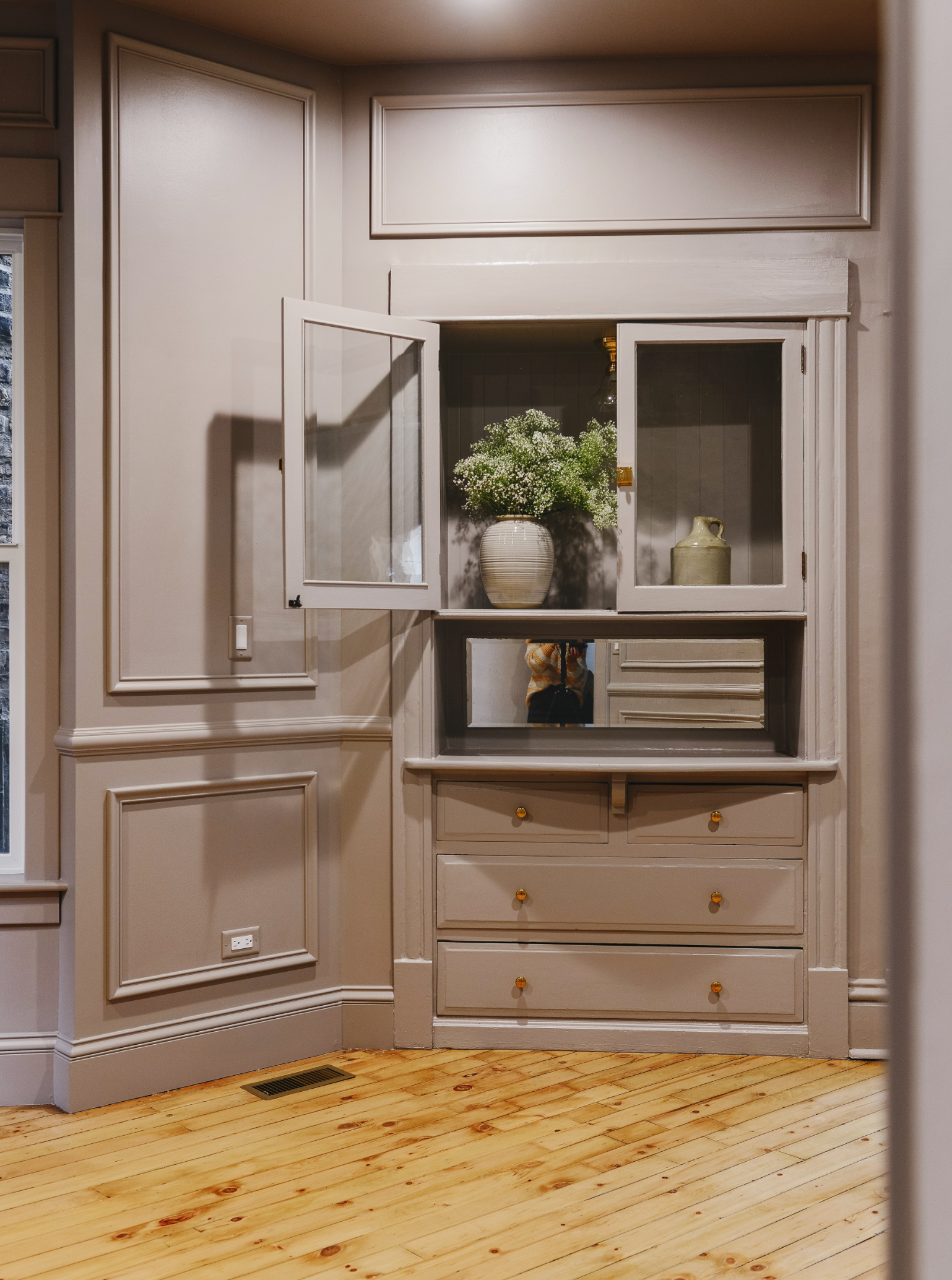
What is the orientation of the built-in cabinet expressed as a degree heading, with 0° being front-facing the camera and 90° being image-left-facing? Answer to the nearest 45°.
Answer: approximately 0°

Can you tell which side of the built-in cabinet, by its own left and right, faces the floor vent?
right

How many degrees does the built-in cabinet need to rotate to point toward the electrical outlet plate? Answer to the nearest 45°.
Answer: approximately 90° to its right
